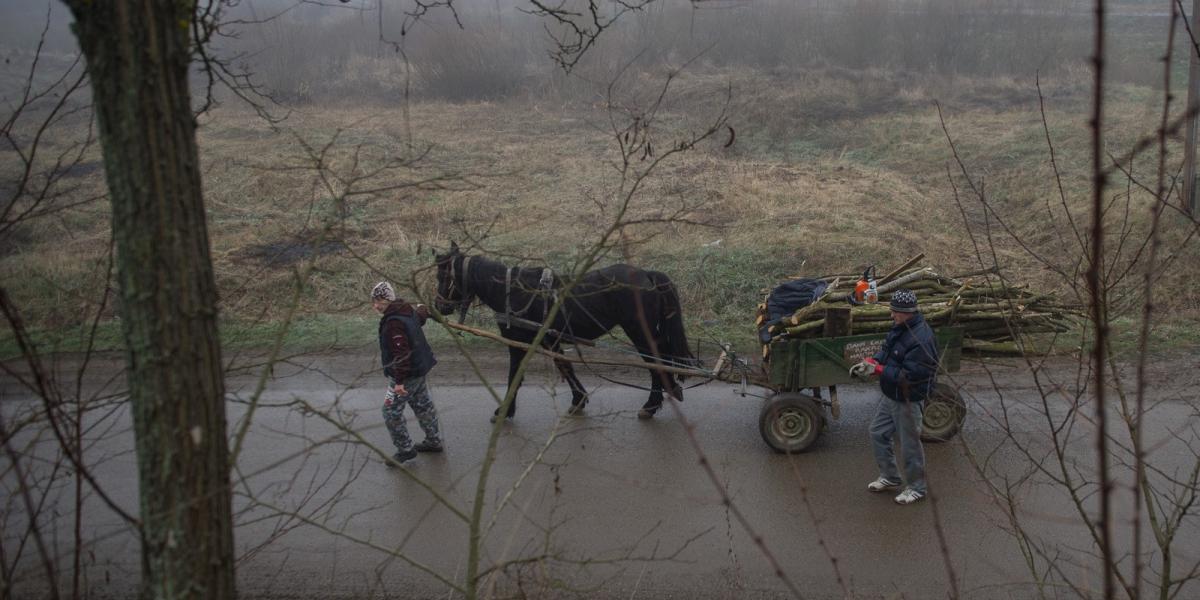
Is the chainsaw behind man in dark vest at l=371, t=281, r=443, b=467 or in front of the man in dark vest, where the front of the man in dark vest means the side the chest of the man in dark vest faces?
behind

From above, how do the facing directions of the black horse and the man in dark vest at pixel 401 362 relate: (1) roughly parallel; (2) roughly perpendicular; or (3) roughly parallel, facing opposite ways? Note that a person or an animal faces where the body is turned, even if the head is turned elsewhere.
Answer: roughly parallel

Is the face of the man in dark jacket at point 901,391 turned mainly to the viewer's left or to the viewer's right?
to the viewer's left

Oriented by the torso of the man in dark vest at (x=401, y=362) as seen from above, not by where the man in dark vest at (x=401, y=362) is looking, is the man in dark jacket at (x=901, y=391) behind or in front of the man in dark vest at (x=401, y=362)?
behind

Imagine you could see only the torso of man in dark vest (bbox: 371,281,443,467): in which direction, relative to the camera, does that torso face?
to the viewer's left

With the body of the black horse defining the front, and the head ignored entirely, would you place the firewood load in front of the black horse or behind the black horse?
behind

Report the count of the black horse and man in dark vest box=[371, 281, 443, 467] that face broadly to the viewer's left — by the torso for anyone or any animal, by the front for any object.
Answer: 2

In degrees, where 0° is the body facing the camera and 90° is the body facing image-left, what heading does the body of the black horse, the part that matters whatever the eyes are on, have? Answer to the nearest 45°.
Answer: approximately 90°
